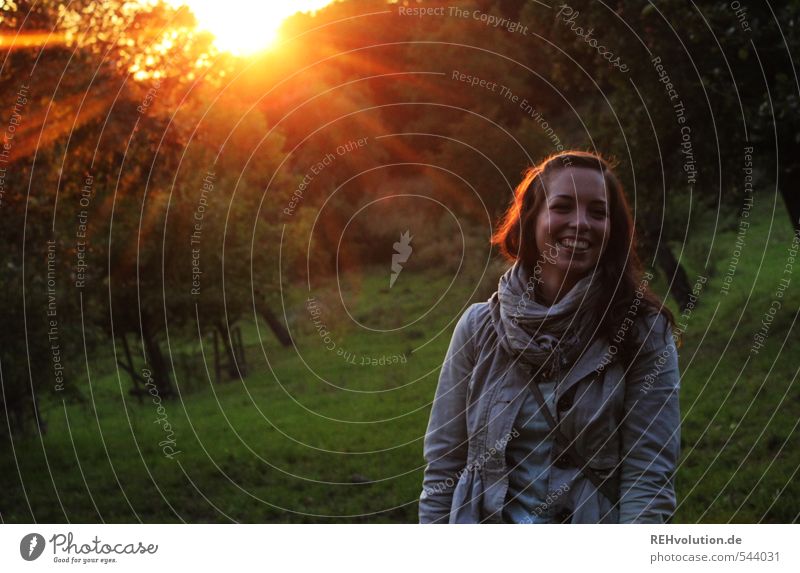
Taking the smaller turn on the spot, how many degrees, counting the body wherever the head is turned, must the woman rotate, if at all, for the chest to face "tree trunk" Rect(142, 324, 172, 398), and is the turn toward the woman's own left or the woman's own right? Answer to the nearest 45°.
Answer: approximately 135° to the woman's own right

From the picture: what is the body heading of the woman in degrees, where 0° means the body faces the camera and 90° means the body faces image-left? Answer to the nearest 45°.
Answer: approximately 0°

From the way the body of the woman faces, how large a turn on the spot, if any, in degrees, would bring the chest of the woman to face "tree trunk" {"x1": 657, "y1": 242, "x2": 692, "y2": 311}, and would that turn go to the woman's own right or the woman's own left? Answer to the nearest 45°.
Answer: approximately 180°

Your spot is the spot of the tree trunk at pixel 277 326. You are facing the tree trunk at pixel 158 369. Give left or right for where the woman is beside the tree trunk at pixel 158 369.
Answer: left

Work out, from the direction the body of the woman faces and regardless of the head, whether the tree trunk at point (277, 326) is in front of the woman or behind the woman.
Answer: behind
